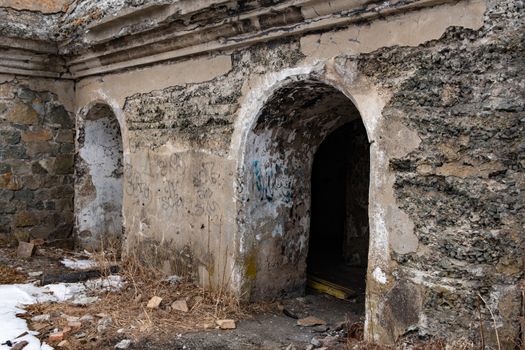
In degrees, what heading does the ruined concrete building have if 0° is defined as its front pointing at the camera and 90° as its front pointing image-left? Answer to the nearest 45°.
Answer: approximately 45°
